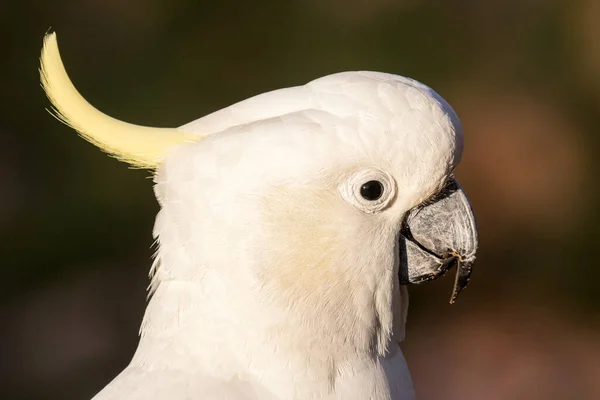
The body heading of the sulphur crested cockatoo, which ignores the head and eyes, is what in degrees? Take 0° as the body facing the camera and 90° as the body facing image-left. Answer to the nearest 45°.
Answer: approximately 270°
